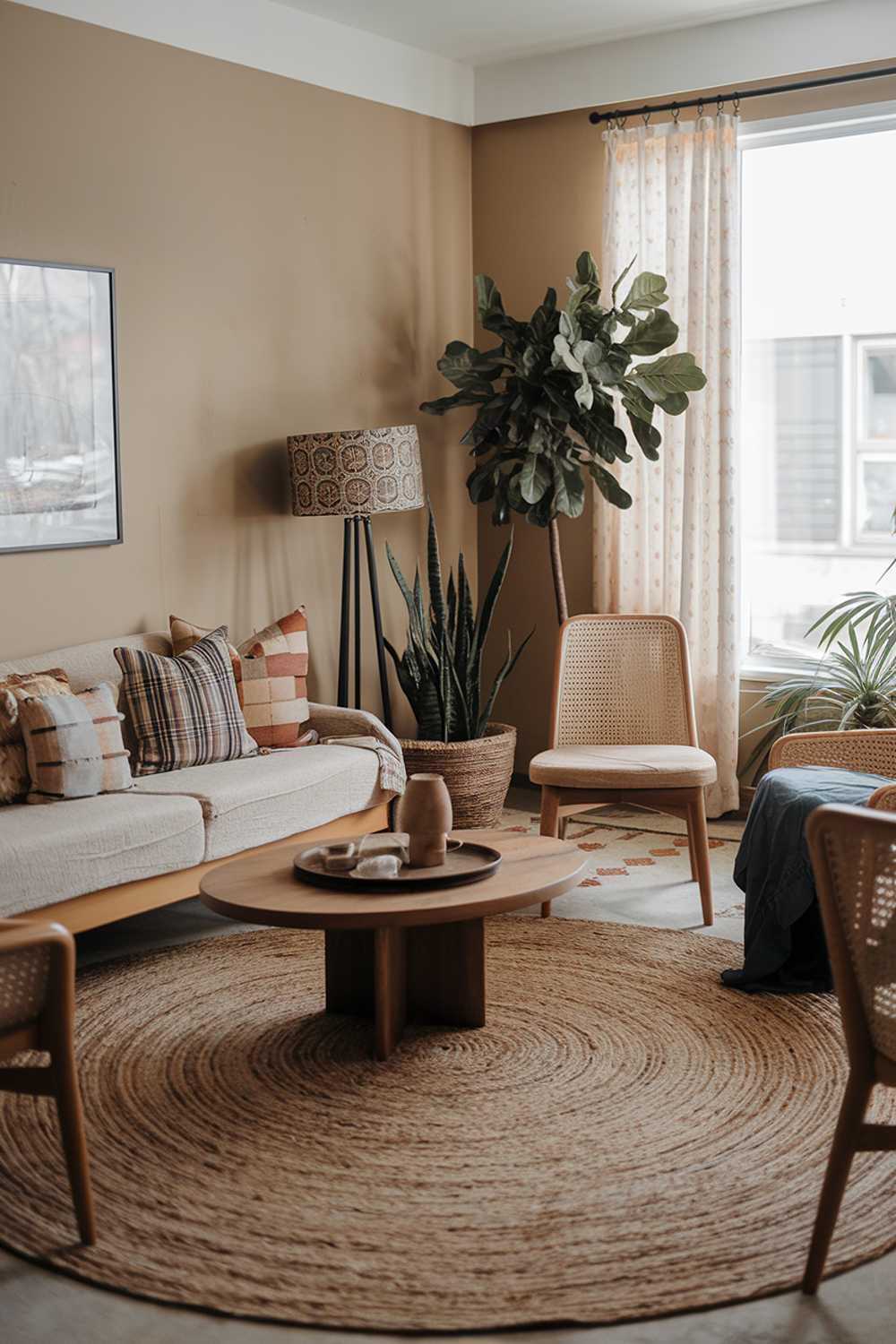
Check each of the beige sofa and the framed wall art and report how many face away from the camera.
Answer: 0

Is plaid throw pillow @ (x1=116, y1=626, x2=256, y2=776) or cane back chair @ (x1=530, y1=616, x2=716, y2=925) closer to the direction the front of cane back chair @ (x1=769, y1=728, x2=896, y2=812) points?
the plaid throw pillow

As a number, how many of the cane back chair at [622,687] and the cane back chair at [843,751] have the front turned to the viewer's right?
0

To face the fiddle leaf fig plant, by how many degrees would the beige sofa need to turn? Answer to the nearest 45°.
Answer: approximately 90° to its left

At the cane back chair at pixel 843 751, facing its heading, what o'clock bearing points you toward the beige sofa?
The beige sofa is roughly at 1 o'clock from the cane back chair.

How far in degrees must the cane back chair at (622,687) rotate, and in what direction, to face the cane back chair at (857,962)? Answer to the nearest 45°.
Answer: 0° — it already faces it

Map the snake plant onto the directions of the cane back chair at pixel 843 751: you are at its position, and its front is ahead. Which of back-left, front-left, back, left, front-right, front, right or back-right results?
right

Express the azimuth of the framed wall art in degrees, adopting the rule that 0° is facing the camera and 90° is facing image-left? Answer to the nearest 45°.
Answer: approximately 315°

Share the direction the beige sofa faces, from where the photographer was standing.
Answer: facing the viewer and to the right of the viewer

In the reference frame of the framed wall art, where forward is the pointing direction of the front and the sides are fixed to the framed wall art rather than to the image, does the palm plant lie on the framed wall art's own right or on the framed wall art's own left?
on the framed wall art's own left

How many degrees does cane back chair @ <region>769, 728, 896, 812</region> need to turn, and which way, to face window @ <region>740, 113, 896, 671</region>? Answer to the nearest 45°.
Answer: approximately 135° to its right

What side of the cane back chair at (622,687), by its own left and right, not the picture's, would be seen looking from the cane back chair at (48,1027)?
front

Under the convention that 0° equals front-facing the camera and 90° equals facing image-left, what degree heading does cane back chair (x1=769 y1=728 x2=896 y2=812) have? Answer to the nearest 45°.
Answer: approximately 45°

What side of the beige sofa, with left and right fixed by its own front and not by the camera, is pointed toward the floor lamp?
left

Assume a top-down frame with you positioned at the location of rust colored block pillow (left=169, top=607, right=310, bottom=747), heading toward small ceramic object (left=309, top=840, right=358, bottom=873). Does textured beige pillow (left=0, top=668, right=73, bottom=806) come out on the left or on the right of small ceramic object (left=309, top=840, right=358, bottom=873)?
right
